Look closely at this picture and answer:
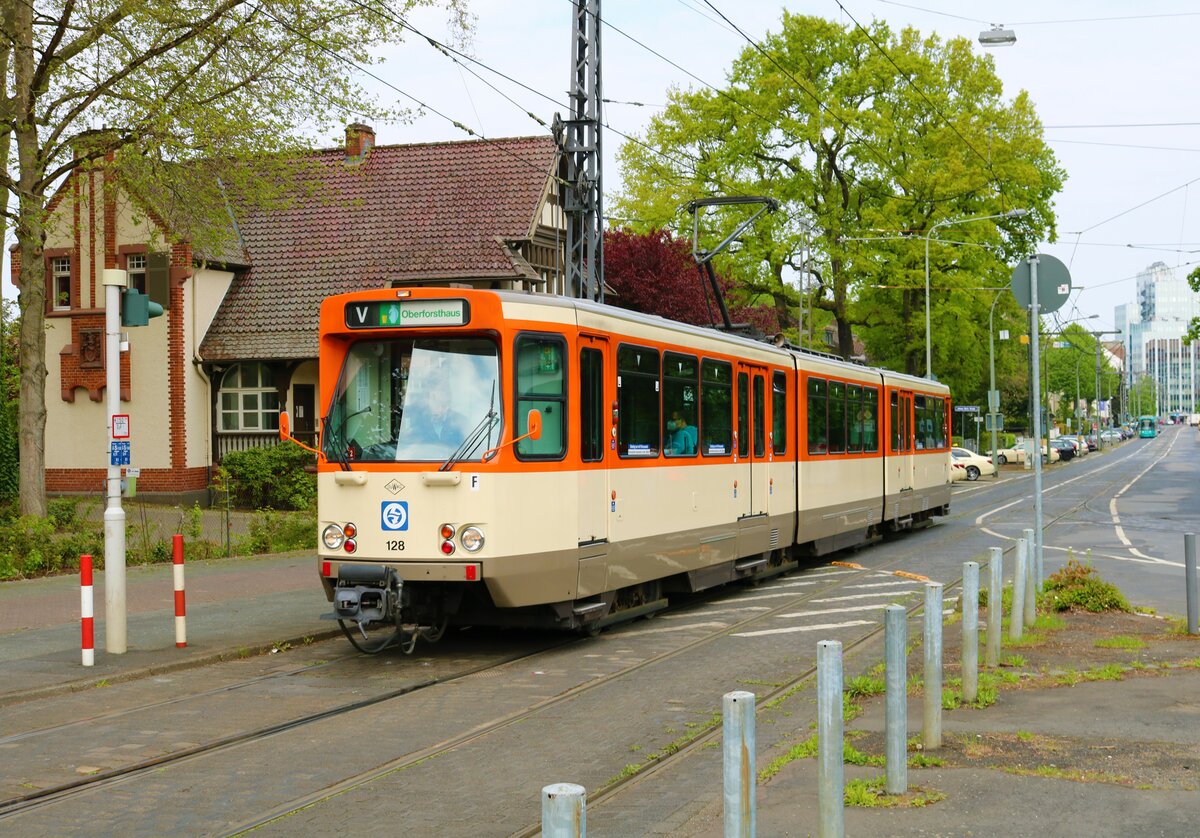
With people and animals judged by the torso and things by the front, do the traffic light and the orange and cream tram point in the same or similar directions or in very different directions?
very different directions

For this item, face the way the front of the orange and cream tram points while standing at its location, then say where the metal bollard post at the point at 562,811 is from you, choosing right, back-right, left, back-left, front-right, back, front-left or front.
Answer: front-left

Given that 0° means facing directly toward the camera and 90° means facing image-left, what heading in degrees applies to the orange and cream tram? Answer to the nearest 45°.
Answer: approximately 45°

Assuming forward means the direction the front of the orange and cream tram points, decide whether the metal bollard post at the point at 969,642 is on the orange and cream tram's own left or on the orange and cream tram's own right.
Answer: on the orange and cream tram's own left

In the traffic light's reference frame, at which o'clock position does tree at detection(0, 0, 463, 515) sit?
The tree is roughly at 9 o'clock from the traffic light.

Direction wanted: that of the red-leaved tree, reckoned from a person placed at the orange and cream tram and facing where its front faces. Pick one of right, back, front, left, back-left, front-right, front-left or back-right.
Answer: back-right

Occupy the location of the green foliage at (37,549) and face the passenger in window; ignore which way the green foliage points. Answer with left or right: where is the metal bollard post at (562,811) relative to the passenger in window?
right

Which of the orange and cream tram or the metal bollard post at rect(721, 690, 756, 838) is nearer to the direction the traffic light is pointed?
the orange and cream tram

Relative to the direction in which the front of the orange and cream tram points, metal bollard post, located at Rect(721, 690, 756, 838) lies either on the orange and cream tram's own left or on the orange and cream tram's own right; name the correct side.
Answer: on the orange and cream tram's own left

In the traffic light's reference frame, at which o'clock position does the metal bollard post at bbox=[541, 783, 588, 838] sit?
The metal bollard post is roughly at 3 o'clock from the traffic light.

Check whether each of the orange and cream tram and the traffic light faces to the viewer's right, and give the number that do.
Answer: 1

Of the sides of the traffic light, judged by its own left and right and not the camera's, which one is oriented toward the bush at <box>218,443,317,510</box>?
left

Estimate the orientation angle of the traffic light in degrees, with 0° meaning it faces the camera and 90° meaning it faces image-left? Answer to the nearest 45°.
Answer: approximately 270°

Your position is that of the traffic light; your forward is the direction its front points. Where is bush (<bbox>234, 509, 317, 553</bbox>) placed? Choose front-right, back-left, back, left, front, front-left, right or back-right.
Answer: left
